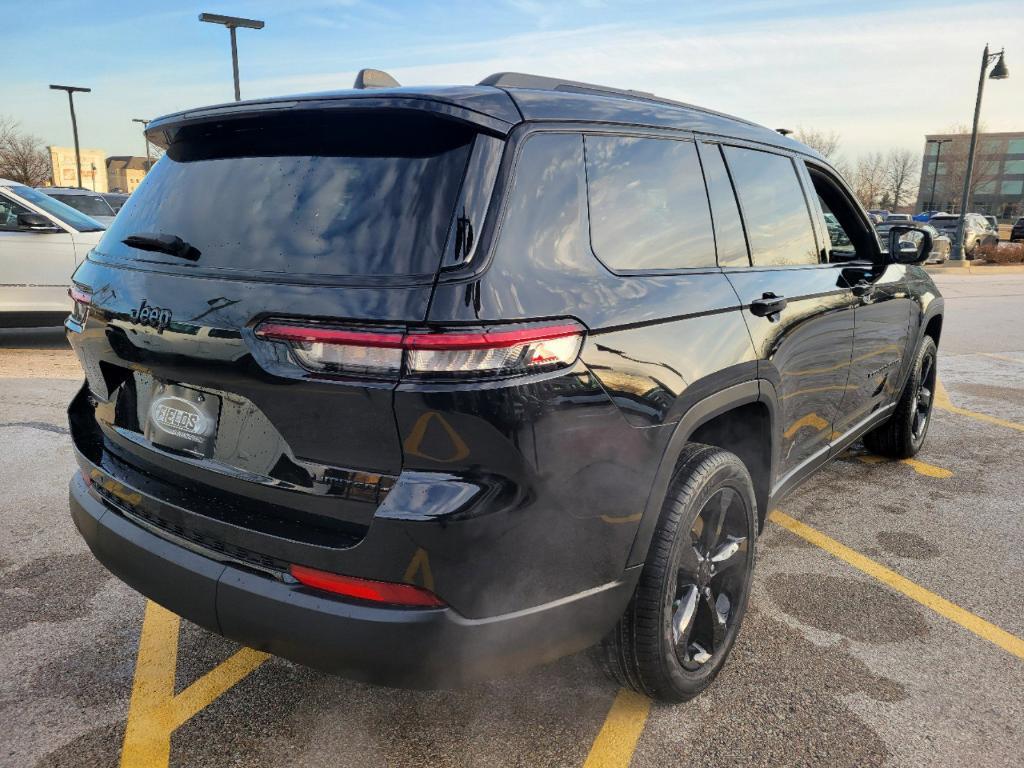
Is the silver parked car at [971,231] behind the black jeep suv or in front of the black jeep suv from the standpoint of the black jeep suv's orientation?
in front

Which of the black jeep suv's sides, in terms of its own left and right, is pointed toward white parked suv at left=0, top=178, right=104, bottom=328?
left

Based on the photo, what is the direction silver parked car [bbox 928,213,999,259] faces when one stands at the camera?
facing the viewer and to the left of the viewer

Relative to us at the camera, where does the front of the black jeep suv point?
facing away from the viewer and to the right of the viewer

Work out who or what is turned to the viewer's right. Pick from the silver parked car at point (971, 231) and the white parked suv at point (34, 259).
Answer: the white parked suv

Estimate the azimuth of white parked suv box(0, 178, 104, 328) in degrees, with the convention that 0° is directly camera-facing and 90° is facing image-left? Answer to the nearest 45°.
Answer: approximately 270°

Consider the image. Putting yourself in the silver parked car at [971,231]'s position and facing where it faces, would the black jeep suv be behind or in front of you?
in front

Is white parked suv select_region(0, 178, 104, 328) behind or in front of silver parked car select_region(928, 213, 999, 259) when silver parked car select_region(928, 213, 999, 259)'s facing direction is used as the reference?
in front

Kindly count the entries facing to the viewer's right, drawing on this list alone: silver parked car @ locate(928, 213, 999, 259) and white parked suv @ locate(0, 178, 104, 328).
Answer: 1

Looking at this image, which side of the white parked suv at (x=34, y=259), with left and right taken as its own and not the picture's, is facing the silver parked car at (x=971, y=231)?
front
